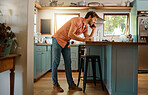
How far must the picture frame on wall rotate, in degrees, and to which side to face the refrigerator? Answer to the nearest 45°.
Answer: approximately 90° to its left

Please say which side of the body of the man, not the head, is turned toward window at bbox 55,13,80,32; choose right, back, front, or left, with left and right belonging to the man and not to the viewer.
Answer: left

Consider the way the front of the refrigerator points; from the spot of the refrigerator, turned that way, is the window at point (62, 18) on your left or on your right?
on your right

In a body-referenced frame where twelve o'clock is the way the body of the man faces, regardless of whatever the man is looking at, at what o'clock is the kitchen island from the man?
The kitchen island is roughly at 1 o'clock from the man.

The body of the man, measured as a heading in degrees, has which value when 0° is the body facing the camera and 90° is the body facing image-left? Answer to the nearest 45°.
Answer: approximately 270°

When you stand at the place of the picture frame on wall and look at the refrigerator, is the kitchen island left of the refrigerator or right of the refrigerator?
right

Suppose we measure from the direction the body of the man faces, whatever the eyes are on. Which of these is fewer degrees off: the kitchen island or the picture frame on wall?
the kitchen island

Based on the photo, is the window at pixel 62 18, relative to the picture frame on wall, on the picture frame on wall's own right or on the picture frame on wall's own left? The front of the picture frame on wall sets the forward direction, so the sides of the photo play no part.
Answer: on the picture frame on wall's own left

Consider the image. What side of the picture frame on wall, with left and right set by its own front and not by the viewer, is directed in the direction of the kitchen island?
front

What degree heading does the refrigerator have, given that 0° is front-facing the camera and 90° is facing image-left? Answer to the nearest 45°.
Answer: approximately 0°
